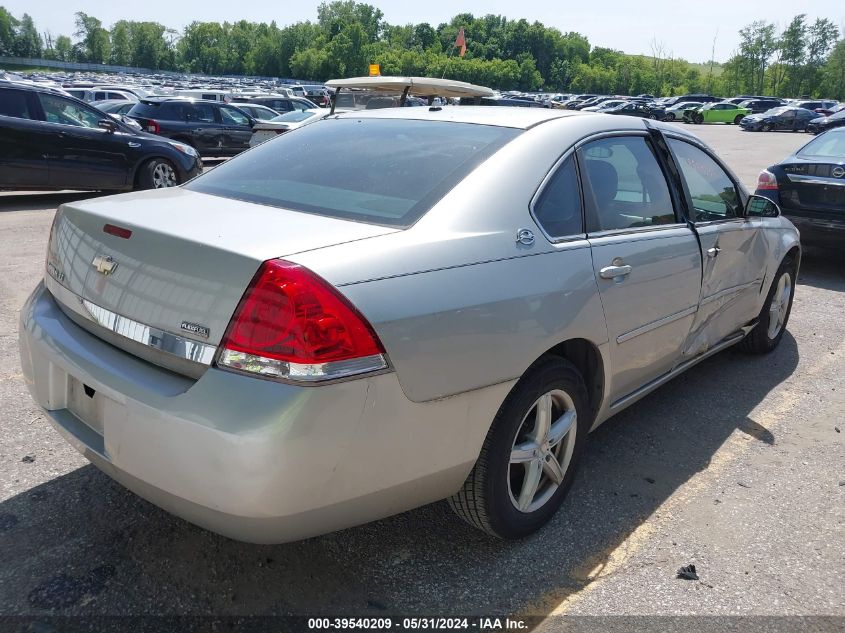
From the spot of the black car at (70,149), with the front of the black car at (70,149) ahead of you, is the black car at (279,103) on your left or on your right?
on your left

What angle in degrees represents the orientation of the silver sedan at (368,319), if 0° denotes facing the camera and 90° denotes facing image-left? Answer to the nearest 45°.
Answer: approximately 225°

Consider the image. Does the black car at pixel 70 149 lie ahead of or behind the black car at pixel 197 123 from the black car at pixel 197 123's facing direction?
behind

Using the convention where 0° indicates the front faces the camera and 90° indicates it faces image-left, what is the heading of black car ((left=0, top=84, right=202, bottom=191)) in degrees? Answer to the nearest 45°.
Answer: approximately 270°

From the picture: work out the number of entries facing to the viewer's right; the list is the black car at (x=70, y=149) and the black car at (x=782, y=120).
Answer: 1

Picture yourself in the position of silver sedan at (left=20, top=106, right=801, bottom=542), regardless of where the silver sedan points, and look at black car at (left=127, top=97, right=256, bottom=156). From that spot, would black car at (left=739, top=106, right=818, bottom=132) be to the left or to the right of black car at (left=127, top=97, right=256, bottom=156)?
right

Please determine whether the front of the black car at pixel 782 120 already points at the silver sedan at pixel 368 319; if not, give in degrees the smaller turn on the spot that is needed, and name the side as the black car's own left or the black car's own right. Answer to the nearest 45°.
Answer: approximately 45° to the black car's own left

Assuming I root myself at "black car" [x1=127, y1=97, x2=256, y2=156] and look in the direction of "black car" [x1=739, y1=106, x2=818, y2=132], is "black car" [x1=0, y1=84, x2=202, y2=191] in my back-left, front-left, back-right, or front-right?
back-right

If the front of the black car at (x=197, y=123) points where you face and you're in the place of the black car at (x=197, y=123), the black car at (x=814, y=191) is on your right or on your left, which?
on your right

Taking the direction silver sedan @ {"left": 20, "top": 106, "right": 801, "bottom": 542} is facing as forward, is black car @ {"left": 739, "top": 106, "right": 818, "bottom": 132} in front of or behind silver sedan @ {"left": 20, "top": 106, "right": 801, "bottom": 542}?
in front

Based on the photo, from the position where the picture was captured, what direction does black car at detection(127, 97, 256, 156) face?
facing away from the viewer and to the right of the viewer

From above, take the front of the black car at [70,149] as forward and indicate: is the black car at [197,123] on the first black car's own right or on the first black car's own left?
on the first black car's own left
